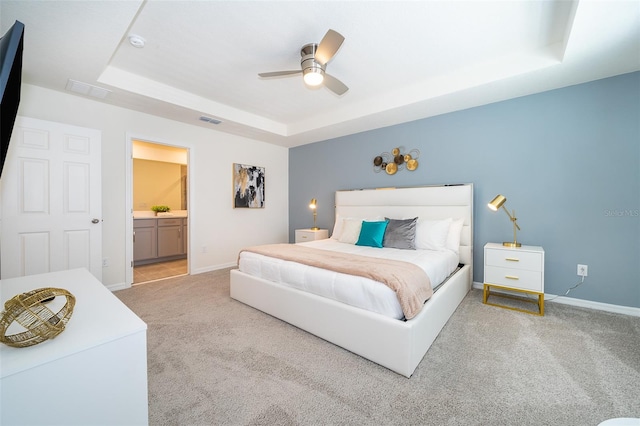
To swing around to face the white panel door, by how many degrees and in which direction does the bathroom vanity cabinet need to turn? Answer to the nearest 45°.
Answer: approximately 90° to its right

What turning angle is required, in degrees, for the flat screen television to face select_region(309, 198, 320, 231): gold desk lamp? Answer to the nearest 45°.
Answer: approximately 45° to its left

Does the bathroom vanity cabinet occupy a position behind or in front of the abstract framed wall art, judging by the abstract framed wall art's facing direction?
behind

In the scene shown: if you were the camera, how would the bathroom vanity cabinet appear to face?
facing the viewer and to the right of the viewer

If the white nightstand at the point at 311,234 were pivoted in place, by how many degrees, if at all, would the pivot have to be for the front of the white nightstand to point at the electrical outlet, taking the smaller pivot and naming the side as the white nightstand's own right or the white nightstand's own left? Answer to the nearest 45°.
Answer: approximately 90° to the white nightstand's own left

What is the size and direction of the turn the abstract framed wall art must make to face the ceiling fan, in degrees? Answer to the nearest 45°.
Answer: approximately 45° to its right

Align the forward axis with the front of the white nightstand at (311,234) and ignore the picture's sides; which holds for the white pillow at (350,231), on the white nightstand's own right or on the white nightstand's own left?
on the white nightstand's own left

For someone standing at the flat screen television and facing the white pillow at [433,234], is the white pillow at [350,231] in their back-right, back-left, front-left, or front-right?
front-left

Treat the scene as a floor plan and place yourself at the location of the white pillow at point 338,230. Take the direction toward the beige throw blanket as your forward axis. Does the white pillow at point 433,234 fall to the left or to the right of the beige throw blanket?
left

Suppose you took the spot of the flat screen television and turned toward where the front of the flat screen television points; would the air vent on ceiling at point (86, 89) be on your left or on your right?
on your left

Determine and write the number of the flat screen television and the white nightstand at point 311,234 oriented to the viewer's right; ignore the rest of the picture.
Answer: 1

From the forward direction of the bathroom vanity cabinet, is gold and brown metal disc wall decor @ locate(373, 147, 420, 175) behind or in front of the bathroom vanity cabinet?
in front

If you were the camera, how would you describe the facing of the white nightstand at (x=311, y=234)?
facing the viewer and to the left of the viewer

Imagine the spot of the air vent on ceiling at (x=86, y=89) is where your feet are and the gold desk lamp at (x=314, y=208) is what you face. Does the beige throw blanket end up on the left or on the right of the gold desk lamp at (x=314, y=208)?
right

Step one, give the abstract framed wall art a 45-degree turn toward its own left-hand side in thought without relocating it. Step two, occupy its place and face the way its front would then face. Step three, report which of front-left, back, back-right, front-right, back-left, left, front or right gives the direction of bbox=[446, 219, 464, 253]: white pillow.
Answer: front-right

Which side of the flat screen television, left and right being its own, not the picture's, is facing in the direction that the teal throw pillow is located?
front

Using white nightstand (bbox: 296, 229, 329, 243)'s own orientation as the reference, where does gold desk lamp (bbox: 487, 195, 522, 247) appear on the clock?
The gold desk lamp is roughly at 9 o'clock from the white nightstand.

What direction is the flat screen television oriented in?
to the viewer's right

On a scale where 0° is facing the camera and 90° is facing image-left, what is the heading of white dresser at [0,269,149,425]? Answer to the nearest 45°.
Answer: approximately 225°
